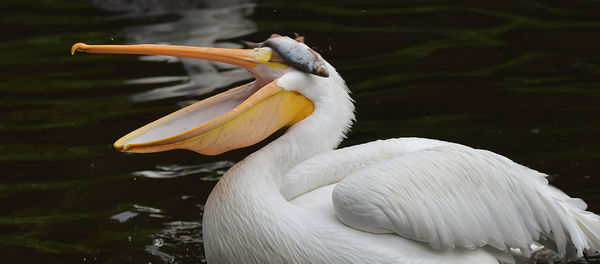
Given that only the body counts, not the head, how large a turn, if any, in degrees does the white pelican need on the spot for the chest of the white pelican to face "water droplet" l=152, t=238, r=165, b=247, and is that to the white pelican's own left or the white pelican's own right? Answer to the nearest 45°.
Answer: approximately 45° to the white pelican's own right

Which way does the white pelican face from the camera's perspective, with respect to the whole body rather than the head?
to the viewer's left
